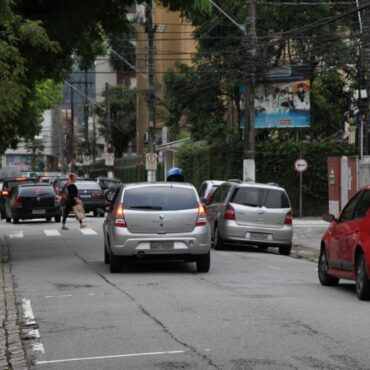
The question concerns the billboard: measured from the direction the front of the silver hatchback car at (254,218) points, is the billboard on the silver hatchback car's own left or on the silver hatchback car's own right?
on the silver hatchback car's own right

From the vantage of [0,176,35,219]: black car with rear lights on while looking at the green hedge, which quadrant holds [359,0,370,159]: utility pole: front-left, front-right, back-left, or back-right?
front-right

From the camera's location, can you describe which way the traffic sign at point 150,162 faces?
facing the viewer

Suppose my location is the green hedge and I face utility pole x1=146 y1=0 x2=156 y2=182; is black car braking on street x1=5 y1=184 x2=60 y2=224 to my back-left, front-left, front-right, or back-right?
front-left

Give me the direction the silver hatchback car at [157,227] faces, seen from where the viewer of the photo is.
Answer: facing away from the viewer

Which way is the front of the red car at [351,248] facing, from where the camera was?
facing away from the viewer and to the left of the viewer

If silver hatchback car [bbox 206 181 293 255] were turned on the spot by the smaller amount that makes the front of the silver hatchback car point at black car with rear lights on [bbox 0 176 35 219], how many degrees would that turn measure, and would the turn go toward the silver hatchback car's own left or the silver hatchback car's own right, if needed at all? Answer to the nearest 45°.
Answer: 0° — it already faces it

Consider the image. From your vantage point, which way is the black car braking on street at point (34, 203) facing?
away from the camera

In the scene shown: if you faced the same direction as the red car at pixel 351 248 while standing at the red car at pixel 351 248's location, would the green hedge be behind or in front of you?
in front

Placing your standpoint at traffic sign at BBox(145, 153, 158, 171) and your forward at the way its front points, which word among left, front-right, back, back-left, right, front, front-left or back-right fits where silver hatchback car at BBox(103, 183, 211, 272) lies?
front

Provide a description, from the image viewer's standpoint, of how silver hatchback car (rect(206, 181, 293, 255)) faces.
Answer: facing away from the viewer and to the left of the viewer

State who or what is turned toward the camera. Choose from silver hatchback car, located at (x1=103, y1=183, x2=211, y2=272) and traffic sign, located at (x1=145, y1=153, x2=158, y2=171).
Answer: the traffic sign

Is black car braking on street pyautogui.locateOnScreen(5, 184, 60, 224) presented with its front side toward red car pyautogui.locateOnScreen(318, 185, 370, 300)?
no

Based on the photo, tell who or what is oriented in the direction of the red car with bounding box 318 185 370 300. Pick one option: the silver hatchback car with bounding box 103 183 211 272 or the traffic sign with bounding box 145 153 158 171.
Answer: the traffic sign

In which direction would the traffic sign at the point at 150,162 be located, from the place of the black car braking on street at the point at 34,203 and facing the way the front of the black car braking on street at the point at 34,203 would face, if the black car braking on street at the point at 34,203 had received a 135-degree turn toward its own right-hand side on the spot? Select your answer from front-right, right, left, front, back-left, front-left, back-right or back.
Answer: left

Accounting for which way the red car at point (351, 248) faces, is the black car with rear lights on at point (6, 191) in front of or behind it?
in front

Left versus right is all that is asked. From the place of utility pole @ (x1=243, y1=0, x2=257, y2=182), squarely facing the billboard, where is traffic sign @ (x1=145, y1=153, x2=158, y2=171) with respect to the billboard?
left

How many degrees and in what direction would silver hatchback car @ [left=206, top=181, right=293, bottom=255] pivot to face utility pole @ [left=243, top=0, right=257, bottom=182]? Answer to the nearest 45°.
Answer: approximately 45° to its right

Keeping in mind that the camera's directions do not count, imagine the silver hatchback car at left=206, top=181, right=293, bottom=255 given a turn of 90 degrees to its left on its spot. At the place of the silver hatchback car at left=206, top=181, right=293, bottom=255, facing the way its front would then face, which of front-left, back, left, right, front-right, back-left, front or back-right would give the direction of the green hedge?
back-right
